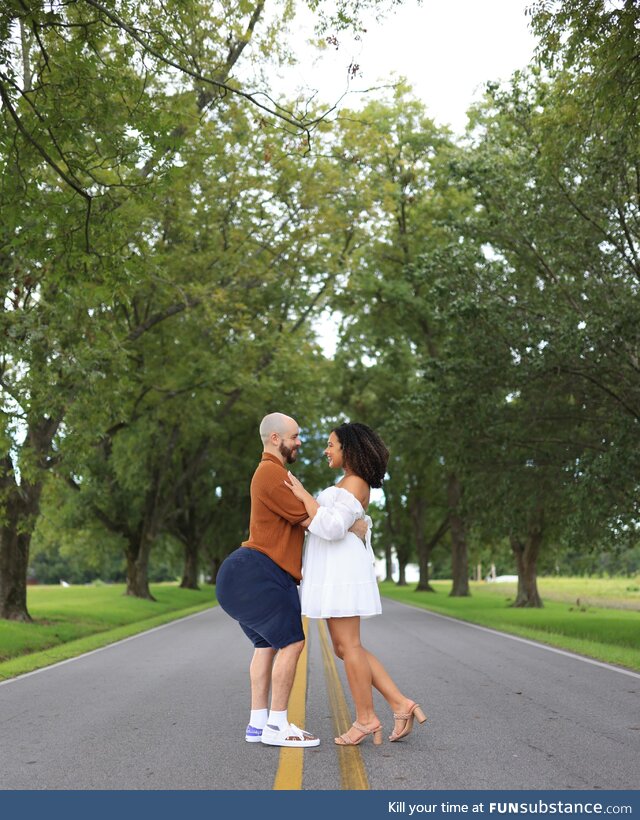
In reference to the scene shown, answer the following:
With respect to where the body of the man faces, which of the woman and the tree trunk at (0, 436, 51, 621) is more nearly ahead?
the woman

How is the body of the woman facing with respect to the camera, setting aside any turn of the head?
to the viewer's left

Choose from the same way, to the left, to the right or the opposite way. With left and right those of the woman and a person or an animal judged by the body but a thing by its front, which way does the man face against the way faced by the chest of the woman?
the opposite way

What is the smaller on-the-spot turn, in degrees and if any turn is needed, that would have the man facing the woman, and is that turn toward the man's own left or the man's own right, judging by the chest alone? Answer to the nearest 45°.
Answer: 0° — they already face them

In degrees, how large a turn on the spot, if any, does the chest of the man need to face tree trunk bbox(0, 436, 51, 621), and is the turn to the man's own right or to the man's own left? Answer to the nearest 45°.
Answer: approximately 135° to the man's own left

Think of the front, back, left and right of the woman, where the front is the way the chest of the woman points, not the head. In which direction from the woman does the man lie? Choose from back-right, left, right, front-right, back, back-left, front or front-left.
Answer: front

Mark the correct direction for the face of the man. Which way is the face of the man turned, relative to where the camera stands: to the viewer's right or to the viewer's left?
to the viewer's right

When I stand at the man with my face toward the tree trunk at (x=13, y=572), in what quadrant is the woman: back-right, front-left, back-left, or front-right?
back-right

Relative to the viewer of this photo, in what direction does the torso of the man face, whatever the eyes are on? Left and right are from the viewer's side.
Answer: facing to the right of the viewer

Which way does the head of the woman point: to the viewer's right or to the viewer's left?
to the viewer's left

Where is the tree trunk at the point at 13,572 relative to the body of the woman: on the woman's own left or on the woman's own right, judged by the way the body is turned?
on the woman's own right

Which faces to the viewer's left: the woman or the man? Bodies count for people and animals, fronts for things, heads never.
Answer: the woman

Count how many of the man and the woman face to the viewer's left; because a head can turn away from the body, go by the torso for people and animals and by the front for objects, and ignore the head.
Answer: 1
